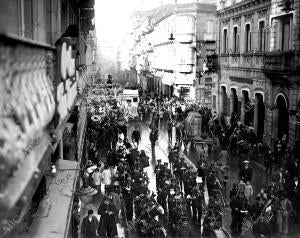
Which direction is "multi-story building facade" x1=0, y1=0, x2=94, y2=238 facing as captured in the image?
to the viewer's right

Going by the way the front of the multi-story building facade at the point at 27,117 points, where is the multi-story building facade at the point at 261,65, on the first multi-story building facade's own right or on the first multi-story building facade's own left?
on the first multi-story building facade's own left

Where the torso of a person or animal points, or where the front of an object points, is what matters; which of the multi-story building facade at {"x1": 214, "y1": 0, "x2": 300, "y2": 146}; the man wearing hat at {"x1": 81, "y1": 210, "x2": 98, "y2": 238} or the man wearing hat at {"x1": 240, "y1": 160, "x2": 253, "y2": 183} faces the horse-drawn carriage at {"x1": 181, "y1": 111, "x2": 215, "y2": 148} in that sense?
the multi-story building facade

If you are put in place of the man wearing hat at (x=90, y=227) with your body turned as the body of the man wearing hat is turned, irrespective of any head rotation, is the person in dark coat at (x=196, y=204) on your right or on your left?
on your left

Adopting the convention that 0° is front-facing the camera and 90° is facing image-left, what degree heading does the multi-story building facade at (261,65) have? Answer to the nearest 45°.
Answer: approximately 45°
